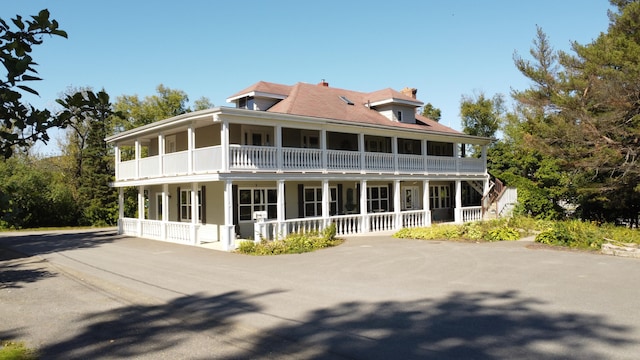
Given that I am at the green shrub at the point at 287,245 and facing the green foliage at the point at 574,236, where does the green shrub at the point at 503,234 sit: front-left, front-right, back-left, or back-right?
front-left

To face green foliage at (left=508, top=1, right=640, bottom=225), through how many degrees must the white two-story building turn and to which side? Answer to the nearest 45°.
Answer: approximately 45° to its left

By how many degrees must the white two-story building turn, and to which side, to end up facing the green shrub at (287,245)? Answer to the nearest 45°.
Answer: approximately 45° to its right

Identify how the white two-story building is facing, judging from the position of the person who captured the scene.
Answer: facing the viewer and to the right of the viewer

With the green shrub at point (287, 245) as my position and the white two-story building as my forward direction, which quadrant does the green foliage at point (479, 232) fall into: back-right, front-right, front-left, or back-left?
front-right

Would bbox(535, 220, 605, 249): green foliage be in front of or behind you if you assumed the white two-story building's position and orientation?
in front
